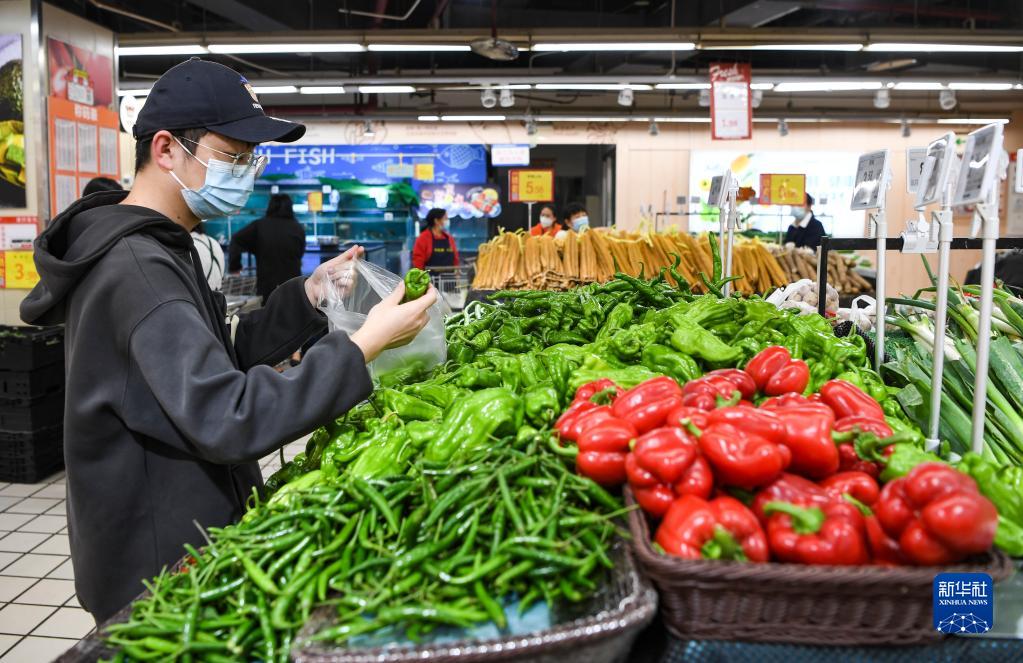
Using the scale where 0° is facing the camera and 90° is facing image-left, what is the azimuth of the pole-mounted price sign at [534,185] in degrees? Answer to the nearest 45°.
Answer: approximately 0°

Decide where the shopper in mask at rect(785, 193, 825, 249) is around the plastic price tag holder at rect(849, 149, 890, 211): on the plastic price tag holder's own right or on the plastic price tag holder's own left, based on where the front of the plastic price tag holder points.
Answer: on the plastic price tag holder's own right

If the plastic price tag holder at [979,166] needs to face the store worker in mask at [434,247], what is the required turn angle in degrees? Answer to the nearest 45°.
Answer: approximately 90° to its right

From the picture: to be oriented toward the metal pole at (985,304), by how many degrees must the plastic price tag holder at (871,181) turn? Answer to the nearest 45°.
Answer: approximately 45° to its left

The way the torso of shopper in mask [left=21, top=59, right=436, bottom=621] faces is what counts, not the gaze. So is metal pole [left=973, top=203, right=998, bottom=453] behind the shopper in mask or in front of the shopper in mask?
in front

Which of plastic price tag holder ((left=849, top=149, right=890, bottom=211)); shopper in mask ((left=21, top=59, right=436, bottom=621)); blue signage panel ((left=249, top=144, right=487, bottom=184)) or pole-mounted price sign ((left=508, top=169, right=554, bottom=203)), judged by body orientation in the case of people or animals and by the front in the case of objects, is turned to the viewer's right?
the shopper in mask

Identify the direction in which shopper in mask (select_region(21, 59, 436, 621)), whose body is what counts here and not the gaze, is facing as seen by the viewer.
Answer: to the viewer's right

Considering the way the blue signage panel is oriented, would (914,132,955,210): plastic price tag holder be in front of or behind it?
in front

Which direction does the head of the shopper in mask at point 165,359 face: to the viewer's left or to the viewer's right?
to the viewer's right
